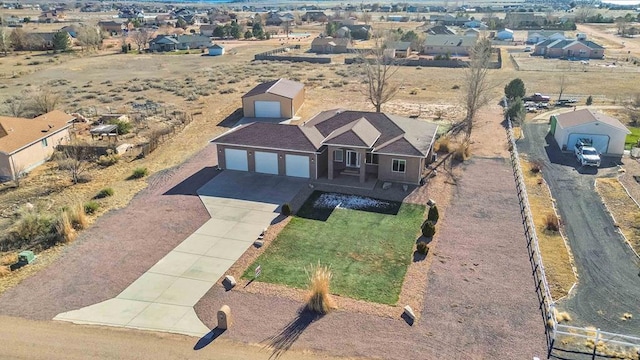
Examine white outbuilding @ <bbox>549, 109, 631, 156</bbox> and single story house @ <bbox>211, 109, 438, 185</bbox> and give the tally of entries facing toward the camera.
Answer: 2

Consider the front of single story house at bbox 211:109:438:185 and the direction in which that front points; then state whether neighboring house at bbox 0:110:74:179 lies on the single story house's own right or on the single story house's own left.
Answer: on the single story house's own right

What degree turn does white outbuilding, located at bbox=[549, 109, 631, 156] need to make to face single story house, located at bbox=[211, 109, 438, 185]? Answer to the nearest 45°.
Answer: approximately 45° to its right

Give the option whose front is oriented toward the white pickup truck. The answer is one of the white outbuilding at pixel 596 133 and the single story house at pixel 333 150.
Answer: the white outbuilding

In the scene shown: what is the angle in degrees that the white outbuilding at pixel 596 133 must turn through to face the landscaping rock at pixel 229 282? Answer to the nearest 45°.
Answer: approximately 45° to its right

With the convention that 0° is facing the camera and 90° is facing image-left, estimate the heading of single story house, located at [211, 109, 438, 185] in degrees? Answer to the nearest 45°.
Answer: approximately 0°

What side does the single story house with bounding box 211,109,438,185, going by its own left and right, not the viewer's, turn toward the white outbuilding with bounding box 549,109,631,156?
left

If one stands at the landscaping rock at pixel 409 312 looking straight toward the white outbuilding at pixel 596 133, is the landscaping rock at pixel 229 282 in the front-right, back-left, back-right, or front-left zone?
back-left

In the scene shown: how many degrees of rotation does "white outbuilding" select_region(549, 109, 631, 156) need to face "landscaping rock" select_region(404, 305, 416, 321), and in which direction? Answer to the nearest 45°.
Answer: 0° — it already faces it

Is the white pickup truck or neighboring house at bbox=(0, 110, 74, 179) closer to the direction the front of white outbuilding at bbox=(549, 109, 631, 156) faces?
the white pickup truck

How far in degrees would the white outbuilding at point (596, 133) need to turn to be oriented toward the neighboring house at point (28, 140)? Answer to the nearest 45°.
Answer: approximately 45° to its right

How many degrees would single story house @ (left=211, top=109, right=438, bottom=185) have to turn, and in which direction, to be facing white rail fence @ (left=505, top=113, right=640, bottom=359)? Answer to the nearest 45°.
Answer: approximately 45° to its left

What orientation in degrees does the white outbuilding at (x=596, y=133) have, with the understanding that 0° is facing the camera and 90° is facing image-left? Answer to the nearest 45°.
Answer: approximately 0°
